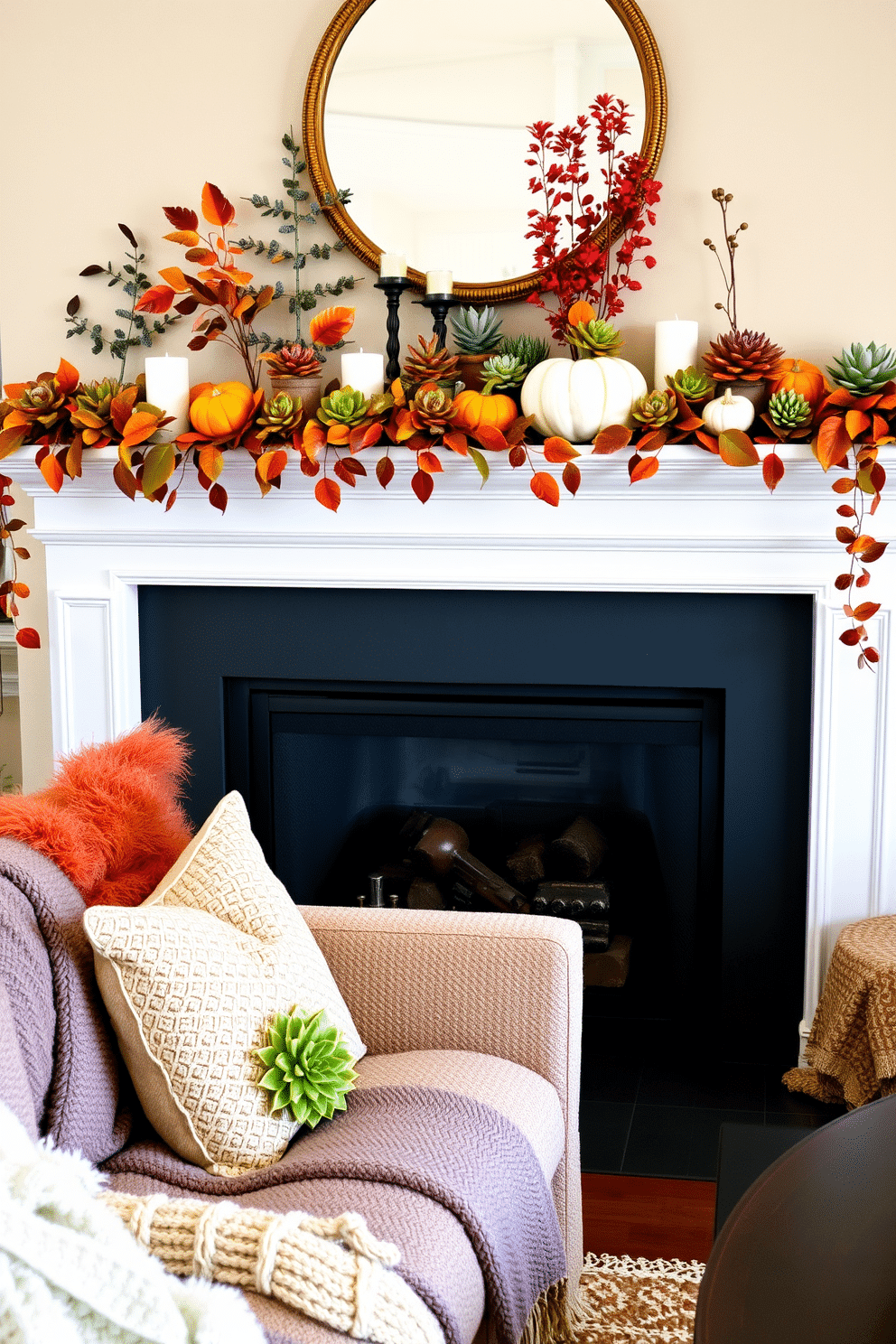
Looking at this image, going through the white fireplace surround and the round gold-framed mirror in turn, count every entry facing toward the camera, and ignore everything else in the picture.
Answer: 2

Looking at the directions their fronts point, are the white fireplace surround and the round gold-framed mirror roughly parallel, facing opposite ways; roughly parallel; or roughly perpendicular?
roughly parallel

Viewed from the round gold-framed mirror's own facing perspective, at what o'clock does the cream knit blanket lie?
The cream knit blanket is roughly at 12 o'clock from the round gold-framed mirror.

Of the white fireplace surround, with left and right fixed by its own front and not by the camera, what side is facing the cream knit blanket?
front

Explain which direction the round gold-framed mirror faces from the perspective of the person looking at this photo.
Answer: facing the viewer

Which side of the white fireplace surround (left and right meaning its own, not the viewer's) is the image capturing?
front
